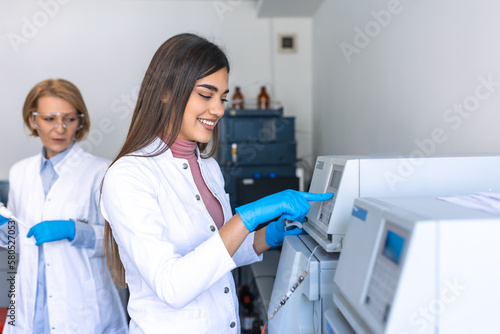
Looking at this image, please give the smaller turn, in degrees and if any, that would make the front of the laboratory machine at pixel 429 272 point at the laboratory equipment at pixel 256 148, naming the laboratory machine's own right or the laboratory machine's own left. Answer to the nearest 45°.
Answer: approximately 90° to the laboratory machine's own right

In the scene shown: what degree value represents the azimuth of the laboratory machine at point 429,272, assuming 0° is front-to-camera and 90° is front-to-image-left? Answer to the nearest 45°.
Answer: approximately 45°

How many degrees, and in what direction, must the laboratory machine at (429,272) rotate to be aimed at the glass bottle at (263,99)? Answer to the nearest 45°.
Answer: approximately 90° to its right

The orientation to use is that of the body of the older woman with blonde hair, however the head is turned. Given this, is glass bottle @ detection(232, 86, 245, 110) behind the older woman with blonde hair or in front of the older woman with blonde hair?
behind

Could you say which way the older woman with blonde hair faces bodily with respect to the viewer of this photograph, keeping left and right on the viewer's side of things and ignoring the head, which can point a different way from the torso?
facing the viewer and to the left of the viewer

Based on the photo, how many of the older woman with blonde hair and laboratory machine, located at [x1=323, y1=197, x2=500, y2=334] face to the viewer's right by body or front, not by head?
0

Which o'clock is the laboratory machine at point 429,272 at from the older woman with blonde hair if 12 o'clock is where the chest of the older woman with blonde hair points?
The laboratory machine is roughly at 10 o'clock from the older woman with blonde hair.

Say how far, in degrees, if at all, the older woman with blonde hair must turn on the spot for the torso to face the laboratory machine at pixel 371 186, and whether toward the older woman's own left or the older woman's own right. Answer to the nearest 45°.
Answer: approximately 90° to the older woman's own left

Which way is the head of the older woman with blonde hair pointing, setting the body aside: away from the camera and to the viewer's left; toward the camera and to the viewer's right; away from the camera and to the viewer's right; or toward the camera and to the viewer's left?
toward the camera and to the viewer's right
